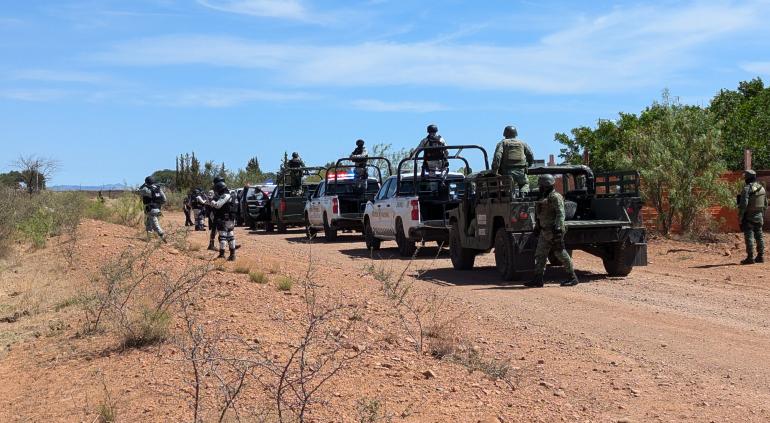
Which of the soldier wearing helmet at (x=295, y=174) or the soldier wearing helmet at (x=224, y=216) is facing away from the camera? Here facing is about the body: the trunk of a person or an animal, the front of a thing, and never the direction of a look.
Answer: the soldier wearing helmet at (x=295, y=174)

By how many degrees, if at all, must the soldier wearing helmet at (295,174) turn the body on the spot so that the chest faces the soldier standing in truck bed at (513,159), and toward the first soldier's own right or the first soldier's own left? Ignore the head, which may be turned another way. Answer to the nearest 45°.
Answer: approximately 180°

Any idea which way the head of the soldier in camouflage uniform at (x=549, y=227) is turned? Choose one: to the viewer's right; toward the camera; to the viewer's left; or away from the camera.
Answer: to the viewer's left

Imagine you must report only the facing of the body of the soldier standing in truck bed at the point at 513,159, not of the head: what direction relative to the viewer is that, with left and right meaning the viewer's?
facing away from the viewer

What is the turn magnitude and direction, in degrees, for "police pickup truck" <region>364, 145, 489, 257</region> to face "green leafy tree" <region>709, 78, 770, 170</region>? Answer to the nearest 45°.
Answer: approximately 90° to its right

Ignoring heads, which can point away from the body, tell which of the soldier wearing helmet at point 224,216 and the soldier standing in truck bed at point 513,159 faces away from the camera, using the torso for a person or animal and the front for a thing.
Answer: the soldier standing in truck bed

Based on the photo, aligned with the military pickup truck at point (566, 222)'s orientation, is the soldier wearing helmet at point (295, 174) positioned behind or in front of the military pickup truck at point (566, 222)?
in front

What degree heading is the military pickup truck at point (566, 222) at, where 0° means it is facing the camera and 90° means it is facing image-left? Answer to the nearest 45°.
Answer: approximately 135°

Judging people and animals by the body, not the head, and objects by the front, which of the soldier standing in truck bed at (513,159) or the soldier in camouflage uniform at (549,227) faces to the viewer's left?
the soldier in camouflage uniform

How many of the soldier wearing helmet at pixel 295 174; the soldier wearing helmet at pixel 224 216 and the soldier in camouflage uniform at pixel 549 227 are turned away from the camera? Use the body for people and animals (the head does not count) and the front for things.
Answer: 1

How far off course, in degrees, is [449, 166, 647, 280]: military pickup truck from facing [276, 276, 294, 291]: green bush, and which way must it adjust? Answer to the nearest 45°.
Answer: approximately 90° to its left

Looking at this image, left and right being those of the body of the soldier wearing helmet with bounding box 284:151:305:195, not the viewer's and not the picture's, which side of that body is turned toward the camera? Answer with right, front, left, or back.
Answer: back

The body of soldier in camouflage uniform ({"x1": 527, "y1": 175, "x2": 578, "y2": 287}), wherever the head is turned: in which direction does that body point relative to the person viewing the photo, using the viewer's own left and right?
facing to the left of the viewer
